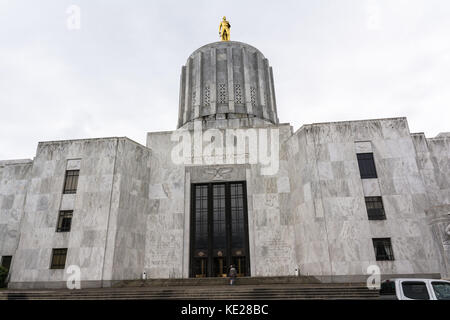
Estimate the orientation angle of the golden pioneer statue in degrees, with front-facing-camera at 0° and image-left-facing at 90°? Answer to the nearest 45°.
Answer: approximately 0°
